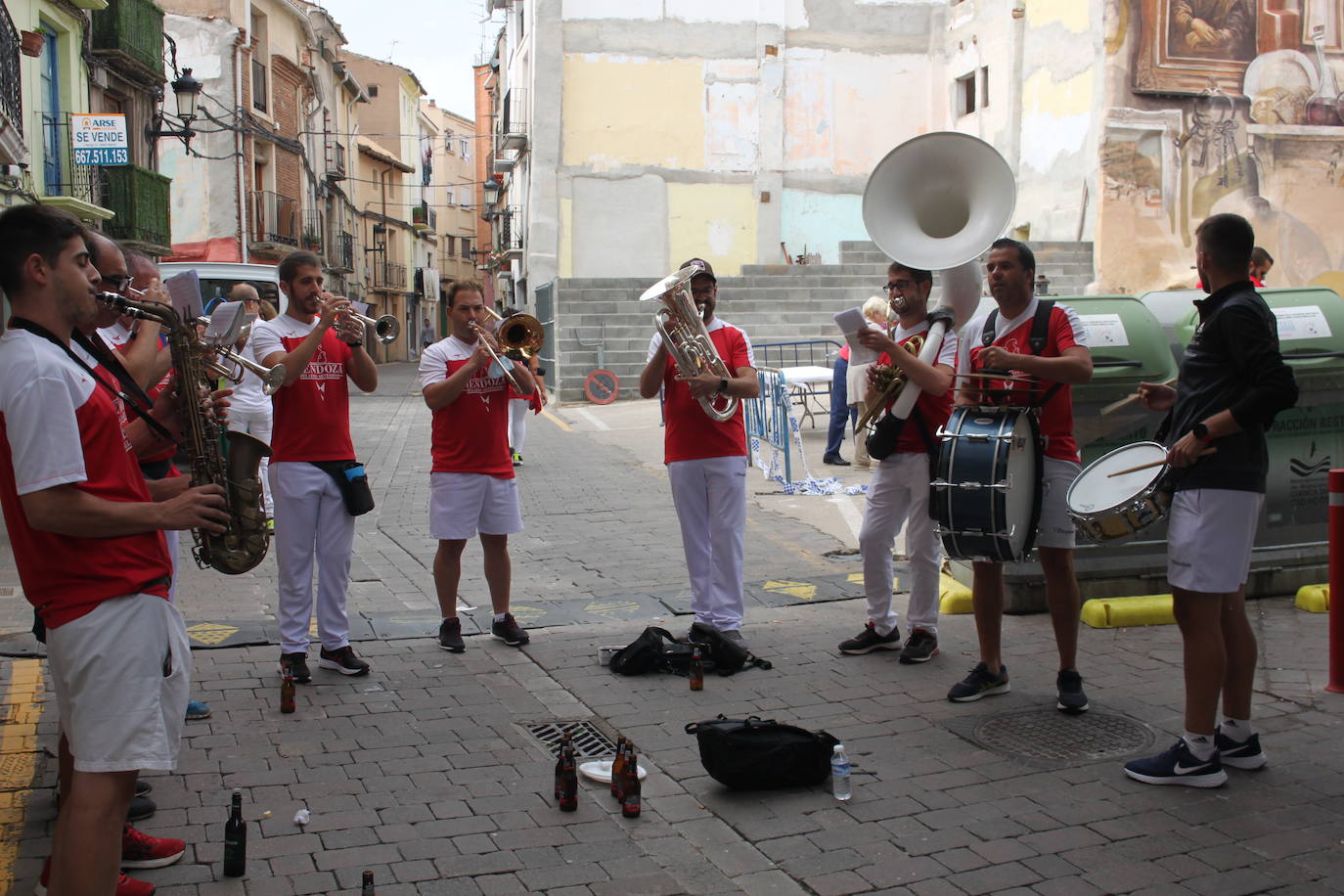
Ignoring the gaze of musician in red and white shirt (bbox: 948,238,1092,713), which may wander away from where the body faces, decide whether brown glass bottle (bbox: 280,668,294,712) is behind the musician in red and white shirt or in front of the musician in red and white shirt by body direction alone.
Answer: in front

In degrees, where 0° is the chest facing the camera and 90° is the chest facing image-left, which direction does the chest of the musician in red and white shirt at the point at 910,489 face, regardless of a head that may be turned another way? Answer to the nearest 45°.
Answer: approximately 45°

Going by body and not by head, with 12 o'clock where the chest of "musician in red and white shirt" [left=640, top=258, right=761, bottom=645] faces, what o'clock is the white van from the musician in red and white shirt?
The white van is roughly at 5 o'clock from the musician in red and white shirt.

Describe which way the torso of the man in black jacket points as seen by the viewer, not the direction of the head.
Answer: to the viewer's left

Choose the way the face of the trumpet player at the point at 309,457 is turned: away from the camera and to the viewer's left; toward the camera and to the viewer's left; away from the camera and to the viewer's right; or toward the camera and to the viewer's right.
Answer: toward the camera and to the viewer's right

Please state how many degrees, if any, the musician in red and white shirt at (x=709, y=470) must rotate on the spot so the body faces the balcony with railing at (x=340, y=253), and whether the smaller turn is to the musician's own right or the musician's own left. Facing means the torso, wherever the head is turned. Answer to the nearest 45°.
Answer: approximately 180°

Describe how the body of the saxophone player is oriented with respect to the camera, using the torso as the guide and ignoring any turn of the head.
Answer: to the viewer's right

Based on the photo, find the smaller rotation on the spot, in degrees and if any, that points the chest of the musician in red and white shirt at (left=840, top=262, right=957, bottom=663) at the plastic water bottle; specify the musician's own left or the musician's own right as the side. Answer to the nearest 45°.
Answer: approximately 45° to the musician's own left

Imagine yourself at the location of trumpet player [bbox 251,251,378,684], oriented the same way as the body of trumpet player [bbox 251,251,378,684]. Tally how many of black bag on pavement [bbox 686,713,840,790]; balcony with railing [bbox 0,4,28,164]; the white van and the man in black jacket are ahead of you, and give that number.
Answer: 2

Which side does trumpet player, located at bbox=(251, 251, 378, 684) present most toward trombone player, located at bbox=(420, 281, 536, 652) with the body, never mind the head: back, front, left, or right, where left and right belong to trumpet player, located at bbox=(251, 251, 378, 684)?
left

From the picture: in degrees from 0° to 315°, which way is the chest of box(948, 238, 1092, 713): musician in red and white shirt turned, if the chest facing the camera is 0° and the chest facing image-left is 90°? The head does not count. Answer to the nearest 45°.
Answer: approximately 45°

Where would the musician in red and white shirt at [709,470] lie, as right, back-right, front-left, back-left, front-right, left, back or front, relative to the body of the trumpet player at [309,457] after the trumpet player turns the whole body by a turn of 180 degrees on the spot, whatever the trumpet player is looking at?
back-right
